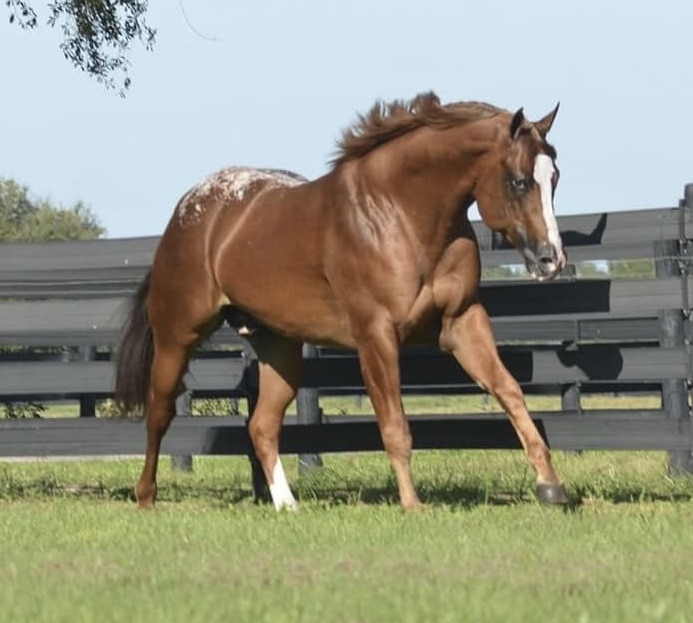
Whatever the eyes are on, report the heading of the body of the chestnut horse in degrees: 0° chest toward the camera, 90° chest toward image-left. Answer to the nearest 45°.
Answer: approximately 315°
